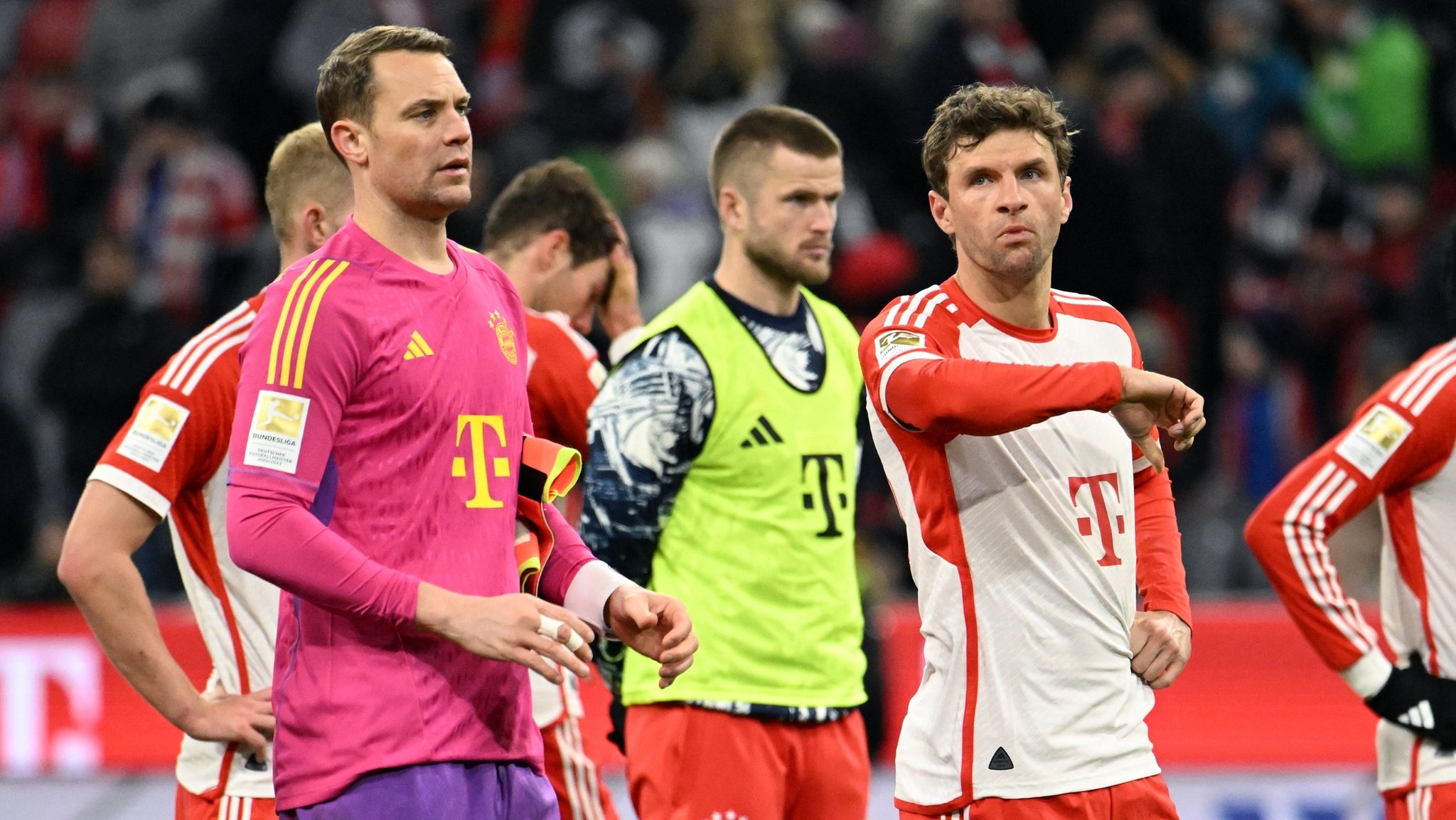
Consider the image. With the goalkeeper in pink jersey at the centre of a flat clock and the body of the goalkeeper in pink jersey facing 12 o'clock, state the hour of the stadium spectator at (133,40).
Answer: The stadium spectator is roughly at 7 o'clock from the goalkeeper in pink jersey.

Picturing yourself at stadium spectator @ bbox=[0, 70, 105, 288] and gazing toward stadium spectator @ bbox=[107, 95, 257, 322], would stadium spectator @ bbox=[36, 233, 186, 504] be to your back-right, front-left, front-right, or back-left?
front-right

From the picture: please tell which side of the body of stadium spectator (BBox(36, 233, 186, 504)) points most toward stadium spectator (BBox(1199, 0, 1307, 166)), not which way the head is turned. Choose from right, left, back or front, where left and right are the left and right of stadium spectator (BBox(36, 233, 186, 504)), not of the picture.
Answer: left

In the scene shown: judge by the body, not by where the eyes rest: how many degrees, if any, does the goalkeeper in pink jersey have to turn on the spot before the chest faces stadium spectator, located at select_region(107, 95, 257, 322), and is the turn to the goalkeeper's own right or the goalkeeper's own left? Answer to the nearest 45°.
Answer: approximately 135° to the goalkeeper's own left

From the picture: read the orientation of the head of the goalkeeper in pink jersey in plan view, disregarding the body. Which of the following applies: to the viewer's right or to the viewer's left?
to the viewer's right

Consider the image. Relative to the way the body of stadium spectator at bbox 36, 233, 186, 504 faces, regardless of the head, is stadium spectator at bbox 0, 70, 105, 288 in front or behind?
behind

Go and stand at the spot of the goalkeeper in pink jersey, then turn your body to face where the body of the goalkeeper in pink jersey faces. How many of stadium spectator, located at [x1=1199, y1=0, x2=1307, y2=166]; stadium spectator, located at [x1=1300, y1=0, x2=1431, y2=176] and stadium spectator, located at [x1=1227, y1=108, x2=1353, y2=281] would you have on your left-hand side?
3

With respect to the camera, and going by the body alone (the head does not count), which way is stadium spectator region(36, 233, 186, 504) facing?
toward the camera

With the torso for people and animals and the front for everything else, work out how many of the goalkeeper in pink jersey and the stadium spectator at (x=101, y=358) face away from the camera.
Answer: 0

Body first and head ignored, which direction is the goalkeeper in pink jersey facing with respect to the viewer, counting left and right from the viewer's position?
facing the viewer and to the right of the viewer
